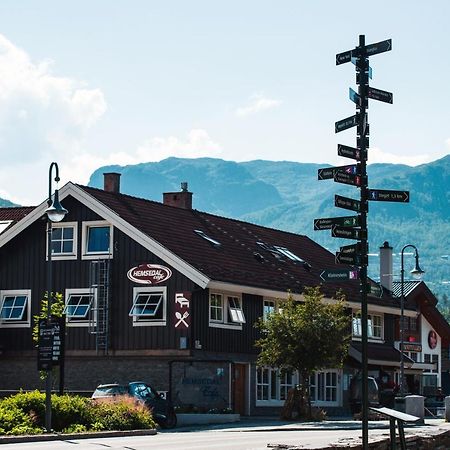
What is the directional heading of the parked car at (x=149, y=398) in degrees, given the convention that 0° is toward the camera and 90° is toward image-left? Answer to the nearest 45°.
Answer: approximately 315°

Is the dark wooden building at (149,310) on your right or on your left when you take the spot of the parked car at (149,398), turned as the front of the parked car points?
on your left

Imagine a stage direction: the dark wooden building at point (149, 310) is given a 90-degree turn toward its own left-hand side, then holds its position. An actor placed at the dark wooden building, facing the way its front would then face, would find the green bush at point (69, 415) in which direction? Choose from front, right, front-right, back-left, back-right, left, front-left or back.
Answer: back-right

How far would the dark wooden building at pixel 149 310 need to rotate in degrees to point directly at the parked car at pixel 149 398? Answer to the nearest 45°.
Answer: approximately 45° to its right

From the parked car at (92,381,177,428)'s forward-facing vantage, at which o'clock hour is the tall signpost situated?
The tall signpost is roughly at 1 o'clock from the parked car.
